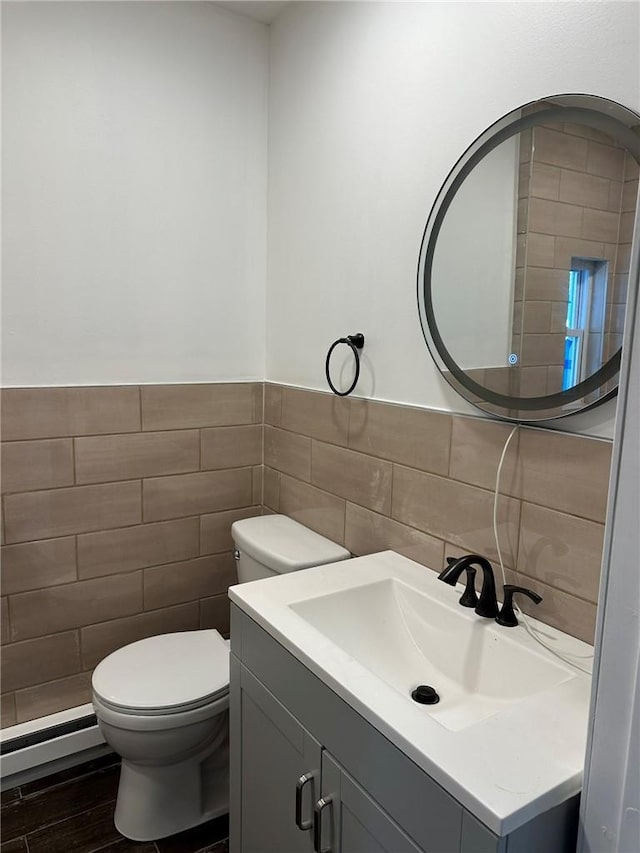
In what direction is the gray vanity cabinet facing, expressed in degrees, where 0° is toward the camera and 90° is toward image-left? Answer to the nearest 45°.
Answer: approximately 45°

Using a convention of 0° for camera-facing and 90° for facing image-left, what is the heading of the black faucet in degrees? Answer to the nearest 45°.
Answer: approximately 45°

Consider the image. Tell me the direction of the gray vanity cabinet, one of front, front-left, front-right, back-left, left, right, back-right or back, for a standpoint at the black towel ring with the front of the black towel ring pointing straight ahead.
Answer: front-left

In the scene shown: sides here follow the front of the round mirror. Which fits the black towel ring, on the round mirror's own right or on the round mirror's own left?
on the round mirror's own right

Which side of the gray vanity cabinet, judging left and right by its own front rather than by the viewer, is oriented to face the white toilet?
right

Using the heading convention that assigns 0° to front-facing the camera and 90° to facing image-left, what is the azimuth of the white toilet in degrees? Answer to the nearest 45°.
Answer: approximately 45°

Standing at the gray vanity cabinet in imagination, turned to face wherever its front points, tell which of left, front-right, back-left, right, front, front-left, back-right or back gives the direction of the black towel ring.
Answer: back-right

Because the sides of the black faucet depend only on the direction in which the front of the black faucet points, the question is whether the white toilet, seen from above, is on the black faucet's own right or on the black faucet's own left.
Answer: on the black faucet's own right

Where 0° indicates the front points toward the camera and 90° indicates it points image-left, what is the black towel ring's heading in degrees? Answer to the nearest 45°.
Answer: approximately 45°
